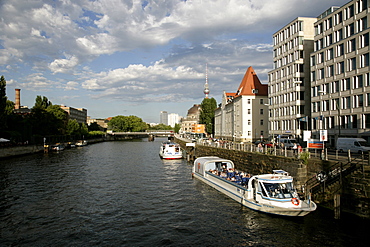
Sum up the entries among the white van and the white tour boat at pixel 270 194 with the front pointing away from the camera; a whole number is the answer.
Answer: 0

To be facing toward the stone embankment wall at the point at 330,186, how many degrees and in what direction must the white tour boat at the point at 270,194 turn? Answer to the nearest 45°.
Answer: approximately 45° to its left

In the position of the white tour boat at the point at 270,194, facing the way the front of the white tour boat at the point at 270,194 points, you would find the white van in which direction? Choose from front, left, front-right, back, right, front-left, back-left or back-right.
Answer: left
